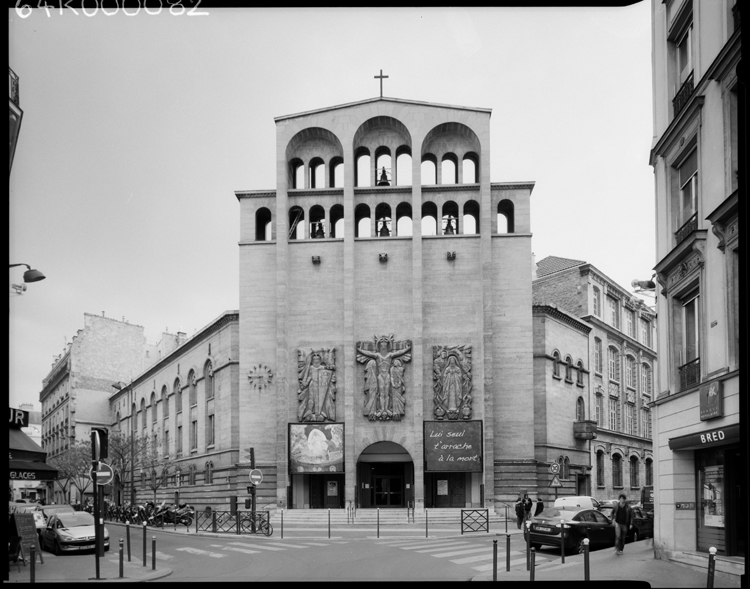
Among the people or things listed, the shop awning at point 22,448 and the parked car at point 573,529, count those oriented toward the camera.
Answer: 0

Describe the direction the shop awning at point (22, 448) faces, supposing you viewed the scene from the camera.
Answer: facing to the right of the viewer

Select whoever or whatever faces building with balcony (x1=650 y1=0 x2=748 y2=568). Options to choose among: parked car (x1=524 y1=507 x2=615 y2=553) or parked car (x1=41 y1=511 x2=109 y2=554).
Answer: parked car (x1=41 y1=511 x2=109 y2=554)

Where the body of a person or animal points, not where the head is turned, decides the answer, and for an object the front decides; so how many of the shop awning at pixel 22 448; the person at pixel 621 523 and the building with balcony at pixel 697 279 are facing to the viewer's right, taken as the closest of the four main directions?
1

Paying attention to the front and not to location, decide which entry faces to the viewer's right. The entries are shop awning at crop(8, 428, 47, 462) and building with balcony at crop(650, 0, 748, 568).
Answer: the shop awning

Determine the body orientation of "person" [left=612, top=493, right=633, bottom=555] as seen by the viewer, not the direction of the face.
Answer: toward the camera

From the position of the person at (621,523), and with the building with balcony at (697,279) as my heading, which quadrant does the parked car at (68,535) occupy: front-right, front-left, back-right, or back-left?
back-right
